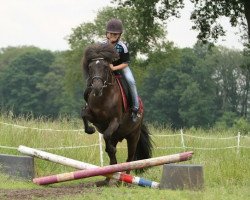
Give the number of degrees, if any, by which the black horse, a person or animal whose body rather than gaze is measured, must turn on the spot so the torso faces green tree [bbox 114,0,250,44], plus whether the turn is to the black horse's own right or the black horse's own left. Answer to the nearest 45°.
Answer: approximately 135° to the black horse's own right

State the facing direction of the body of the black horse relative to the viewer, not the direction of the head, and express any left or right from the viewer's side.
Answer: facing the viewer and to the left of the viewer
